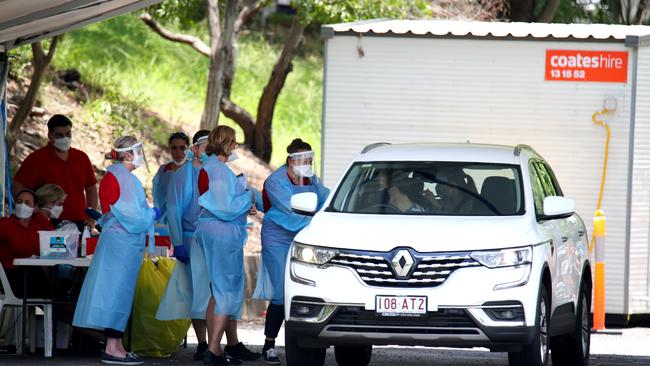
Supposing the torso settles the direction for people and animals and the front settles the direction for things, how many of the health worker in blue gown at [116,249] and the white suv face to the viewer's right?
1

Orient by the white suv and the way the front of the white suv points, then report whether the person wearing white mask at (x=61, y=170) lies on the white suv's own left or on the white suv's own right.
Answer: on the white suv's own right

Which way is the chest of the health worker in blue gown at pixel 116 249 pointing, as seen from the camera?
to the viewer's right

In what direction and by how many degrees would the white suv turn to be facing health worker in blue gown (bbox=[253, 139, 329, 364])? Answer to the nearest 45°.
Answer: approximately 135° to its right

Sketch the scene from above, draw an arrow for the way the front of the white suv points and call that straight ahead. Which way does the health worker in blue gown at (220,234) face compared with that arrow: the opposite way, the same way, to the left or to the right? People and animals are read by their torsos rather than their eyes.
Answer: to the left

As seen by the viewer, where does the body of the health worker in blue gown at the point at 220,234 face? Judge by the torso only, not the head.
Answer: to the viewer's right

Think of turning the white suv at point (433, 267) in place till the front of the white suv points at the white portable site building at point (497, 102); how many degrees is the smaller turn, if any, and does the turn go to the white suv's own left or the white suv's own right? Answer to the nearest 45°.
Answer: approximately 180°

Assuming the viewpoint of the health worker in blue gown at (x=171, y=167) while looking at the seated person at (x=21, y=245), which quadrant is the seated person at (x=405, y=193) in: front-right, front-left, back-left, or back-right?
back-left
